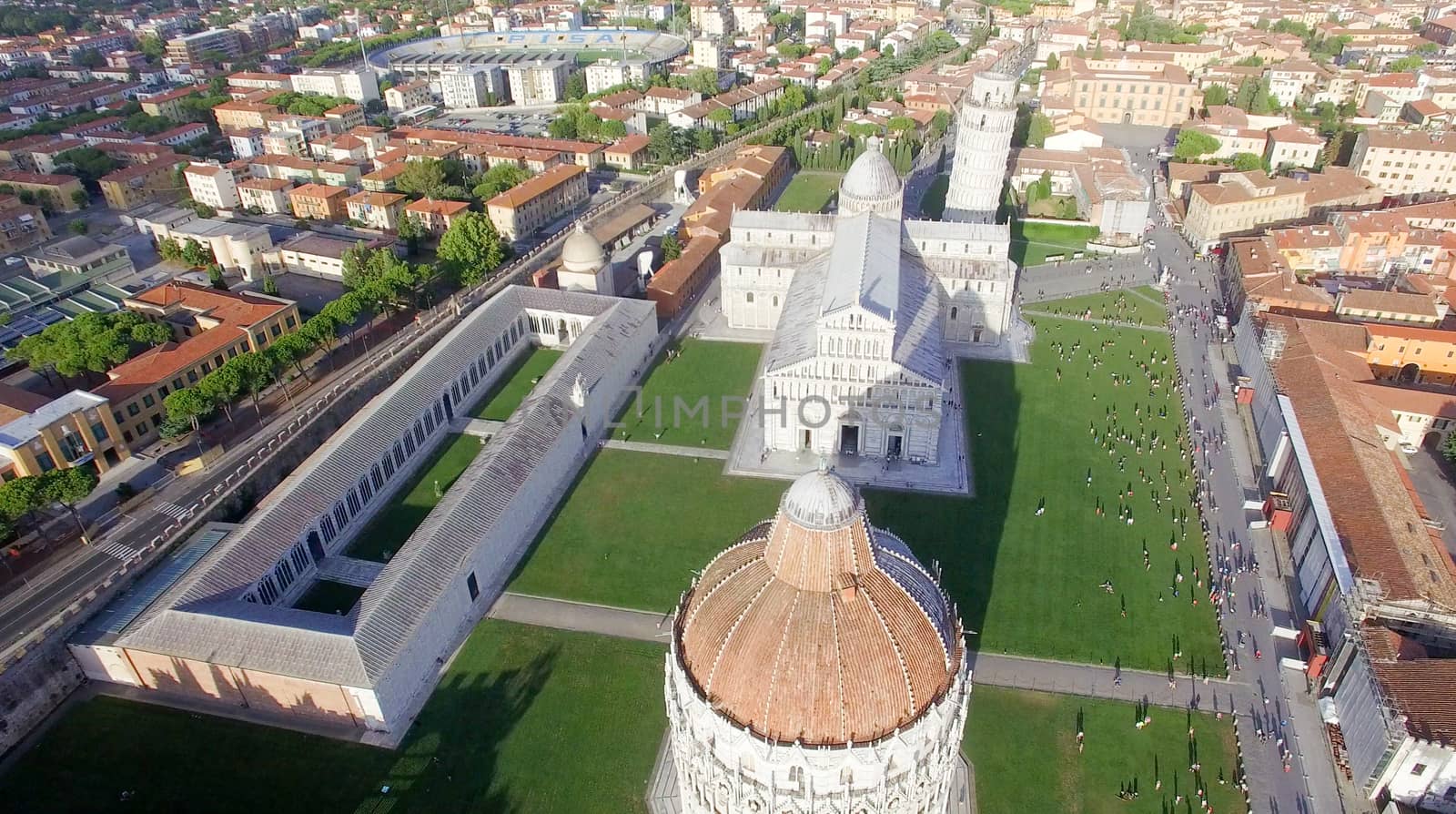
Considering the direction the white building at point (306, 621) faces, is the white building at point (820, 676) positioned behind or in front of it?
in front

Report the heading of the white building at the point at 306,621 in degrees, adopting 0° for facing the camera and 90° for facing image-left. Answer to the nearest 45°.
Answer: approximately 315°
